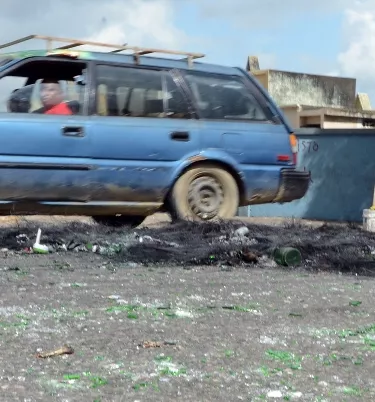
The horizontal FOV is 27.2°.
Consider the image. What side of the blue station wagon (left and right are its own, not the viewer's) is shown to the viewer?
left

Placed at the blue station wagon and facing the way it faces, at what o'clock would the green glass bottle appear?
The green glass bottle is roughly at 8 o'clock from the blue station wagon.

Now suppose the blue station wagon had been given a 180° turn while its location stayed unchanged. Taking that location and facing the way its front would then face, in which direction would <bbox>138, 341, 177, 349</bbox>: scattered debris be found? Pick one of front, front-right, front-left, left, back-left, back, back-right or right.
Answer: right

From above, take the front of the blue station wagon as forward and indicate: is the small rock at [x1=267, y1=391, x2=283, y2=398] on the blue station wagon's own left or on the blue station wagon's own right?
on the blue station wagon's own left

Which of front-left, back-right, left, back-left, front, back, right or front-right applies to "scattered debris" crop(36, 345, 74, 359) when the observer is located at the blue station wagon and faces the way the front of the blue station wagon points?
left

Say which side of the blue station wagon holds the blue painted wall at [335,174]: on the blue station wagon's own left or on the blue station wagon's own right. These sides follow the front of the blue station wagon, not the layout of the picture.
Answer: on the blue station wagon's own right

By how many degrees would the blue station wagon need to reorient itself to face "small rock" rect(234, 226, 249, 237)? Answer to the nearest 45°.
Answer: approximately 135° to its left

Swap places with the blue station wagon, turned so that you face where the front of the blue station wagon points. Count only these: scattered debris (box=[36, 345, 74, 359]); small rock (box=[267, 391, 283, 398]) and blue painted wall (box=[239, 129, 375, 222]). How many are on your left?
2
